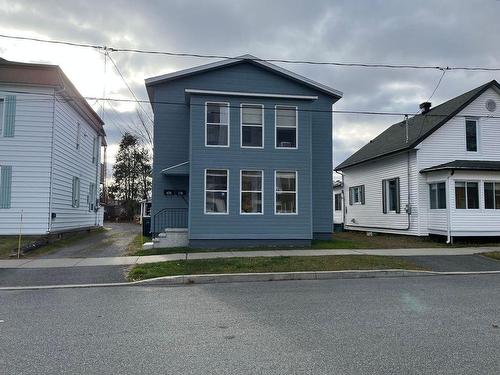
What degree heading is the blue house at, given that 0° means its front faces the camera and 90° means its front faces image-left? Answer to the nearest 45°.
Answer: approximately 0°

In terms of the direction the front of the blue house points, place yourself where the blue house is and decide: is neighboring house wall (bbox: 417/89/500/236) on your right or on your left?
on your left

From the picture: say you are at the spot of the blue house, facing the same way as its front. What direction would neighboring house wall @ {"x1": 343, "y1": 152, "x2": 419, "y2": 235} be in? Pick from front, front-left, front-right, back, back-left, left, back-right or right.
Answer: back-left

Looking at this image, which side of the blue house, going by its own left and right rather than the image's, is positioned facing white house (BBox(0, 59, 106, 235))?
right

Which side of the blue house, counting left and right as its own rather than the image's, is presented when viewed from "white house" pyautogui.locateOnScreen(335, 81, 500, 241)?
left
